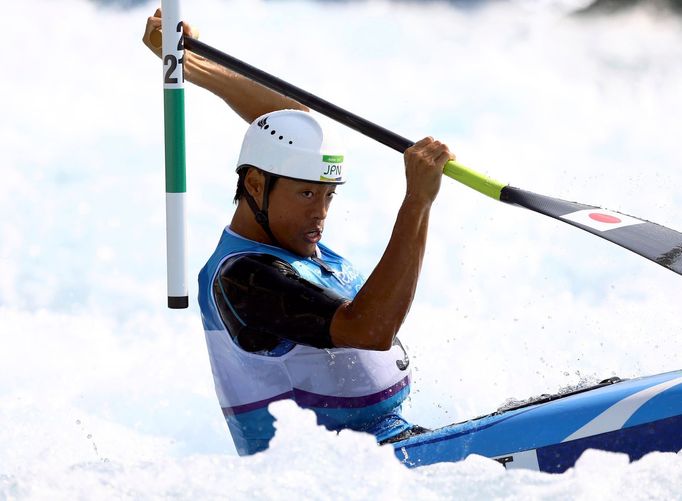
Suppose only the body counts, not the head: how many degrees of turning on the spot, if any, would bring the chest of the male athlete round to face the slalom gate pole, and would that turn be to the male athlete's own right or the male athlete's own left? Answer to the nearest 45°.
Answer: approximately 180°

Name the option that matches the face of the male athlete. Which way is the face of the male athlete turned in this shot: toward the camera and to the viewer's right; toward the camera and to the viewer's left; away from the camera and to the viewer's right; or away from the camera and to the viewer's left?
toward the camera and to the viewer's right

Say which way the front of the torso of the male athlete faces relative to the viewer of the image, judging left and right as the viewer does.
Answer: facing the viewer and to the right of the viewer
